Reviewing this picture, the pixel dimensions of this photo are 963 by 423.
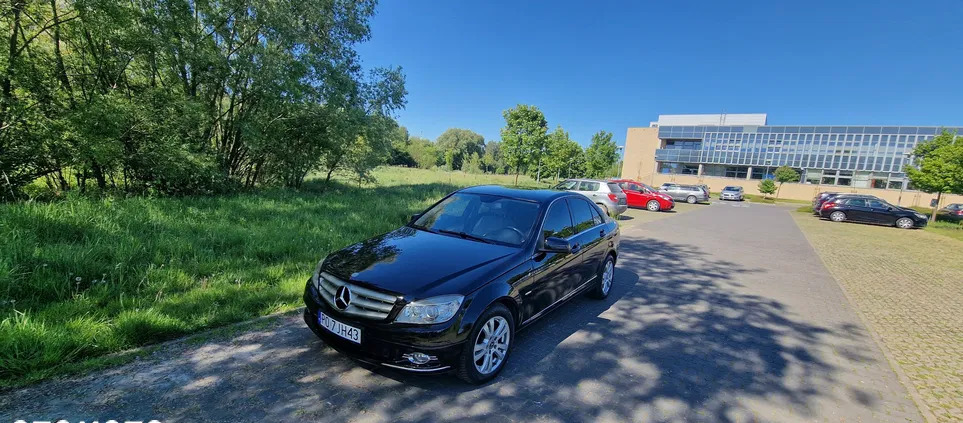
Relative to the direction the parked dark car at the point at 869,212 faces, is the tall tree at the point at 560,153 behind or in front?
behind

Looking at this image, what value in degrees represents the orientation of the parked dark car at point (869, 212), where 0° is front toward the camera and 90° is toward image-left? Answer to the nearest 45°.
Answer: approximately 270°

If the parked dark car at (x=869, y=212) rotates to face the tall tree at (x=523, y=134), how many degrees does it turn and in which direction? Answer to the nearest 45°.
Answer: approximately 180°

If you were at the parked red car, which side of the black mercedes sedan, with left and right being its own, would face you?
back

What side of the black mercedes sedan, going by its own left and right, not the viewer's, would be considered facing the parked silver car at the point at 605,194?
back

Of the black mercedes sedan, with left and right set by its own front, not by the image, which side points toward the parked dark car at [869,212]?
back

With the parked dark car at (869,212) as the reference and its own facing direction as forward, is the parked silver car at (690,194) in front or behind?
behind

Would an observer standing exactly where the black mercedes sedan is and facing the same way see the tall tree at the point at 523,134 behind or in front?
behind

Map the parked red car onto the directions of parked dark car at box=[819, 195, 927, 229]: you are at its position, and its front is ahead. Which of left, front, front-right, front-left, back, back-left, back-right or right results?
back-right

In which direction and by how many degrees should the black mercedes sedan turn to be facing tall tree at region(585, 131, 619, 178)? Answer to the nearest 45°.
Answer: approximately 135° to its right

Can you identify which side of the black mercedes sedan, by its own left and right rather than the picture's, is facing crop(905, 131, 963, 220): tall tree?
back

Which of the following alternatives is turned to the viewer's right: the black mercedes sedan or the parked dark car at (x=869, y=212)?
the parked dark car

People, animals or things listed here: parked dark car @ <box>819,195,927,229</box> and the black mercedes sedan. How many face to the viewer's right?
1

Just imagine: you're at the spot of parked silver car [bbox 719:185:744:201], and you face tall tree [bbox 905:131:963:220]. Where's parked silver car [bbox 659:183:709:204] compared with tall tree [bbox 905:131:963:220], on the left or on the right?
right

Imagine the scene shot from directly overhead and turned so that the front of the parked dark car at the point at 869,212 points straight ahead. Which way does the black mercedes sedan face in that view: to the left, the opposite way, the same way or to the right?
to the right

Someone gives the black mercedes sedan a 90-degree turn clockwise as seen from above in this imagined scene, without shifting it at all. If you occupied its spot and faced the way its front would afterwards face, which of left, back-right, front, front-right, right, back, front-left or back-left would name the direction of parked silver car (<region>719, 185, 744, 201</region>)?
right
